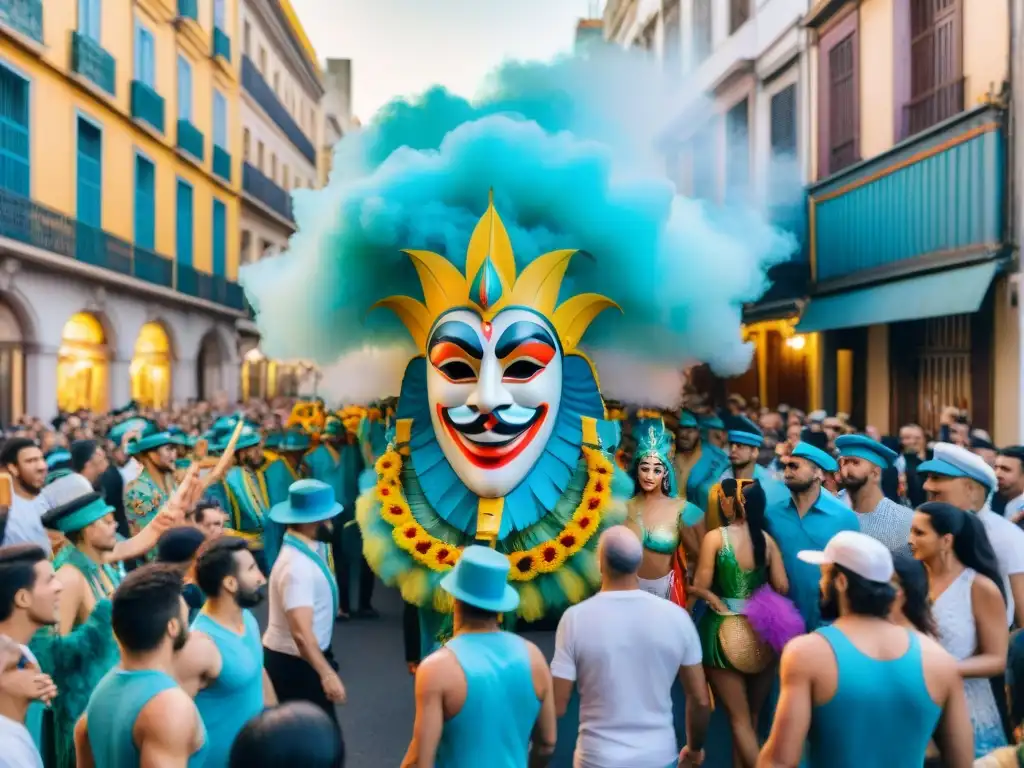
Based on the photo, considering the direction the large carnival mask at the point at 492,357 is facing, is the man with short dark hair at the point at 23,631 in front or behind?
in front

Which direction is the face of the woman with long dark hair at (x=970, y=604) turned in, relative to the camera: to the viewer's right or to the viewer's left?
to the viewer's left

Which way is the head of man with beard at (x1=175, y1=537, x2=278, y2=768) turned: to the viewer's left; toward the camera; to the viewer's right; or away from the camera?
to the viewer's right

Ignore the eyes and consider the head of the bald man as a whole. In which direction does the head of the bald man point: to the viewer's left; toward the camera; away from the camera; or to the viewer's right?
away from the camera

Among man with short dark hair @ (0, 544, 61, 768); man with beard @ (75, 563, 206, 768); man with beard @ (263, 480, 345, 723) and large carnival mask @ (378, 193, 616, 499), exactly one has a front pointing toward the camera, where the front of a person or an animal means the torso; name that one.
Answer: the large carnival mask

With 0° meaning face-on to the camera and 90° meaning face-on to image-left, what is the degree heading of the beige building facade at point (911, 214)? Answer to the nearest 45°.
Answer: approximately 45°

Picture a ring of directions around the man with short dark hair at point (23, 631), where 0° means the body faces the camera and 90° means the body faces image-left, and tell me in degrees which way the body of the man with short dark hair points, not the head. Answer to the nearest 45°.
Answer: approximately 270°
